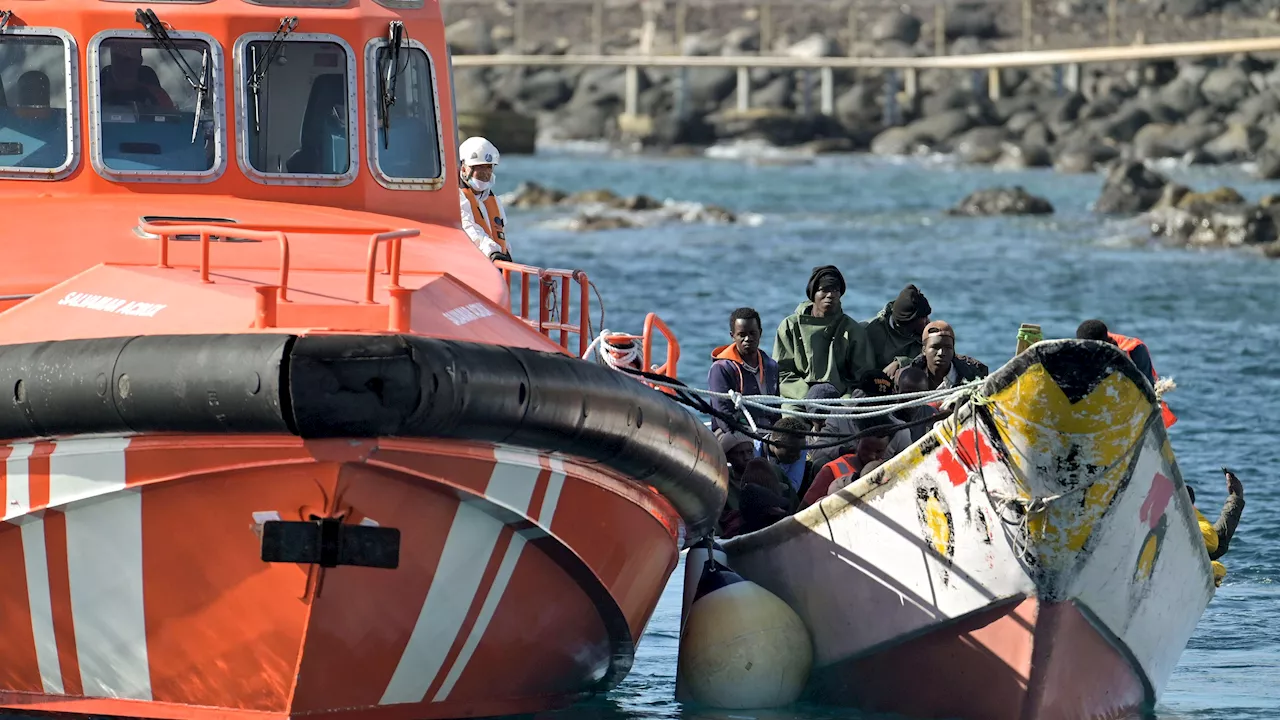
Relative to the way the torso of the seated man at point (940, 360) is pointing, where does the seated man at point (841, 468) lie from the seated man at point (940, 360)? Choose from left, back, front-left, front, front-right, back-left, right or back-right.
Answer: front-right

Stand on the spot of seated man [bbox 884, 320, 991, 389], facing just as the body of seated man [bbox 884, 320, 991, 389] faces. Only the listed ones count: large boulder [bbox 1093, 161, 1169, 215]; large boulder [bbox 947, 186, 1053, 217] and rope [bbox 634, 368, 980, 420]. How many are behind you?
2

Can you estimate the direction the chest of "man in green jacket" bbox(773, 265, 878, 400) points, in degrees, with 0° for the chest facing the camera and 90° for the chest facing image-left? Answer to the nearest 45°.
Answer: approximately 0°

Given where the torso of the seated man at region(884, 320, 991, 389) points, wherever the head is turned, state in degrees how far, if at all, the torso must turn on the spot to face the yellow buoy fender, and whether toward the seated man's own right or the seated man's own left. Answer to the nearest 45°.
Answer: approximately 45° to the seated man's own right

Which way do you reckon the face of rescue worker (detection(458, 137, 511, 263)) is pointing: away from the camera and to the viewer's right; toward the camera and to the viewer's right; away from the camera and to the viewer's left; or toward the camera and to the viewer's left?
toward the camera and to the viewer's right

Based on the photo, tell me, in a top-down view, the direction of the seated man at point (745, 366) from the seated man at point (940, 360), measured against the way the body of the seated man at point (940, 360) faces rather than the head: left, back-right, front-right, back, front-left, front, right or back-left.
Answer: right

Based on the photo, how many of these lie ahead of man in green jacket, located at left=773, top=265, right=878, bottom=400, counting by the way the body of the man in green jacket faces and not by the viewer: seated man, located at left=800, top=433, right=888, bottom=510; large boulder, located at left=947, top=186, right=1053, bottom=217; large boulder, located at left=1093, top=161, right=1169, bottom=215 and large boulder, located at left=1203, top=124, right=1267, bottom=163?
1

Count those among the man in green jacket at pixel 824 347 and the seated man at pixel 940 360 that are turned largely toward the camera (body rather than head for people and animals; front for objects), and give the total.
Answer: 2
